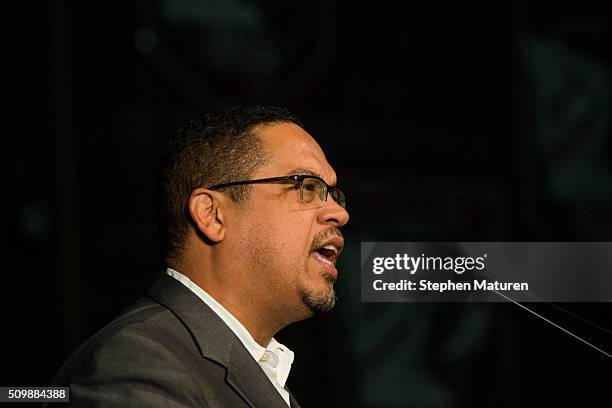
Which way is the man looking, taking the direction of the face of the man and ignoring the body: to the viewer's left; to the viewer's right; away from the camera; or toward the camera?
to the viewer's right

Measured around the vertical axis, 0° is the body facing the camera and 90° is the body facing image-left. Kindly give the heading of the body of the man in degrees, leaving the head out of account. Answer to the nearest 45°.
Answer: approximately 270°
